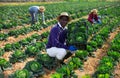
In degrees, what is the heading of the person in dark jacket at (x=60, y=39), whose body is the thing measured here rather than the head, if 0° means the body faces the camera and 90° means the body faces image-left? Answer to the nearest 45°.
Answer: approximately 315°

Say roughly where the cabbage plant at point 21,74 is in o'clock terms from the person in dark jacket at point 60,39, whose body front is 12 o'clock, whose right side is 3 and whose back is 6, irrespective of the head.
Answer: The cabbage plant is roughly at 3 o'clock from the person in dark jacket.

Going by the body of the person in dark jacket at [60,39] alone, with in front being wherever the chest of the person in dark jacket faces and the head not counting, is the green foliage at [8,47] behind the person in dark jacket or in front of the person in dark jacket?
behind

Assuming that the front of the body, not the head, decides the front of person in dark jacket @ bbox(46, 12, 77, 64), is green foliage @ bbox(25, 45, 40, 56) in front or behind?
behind
